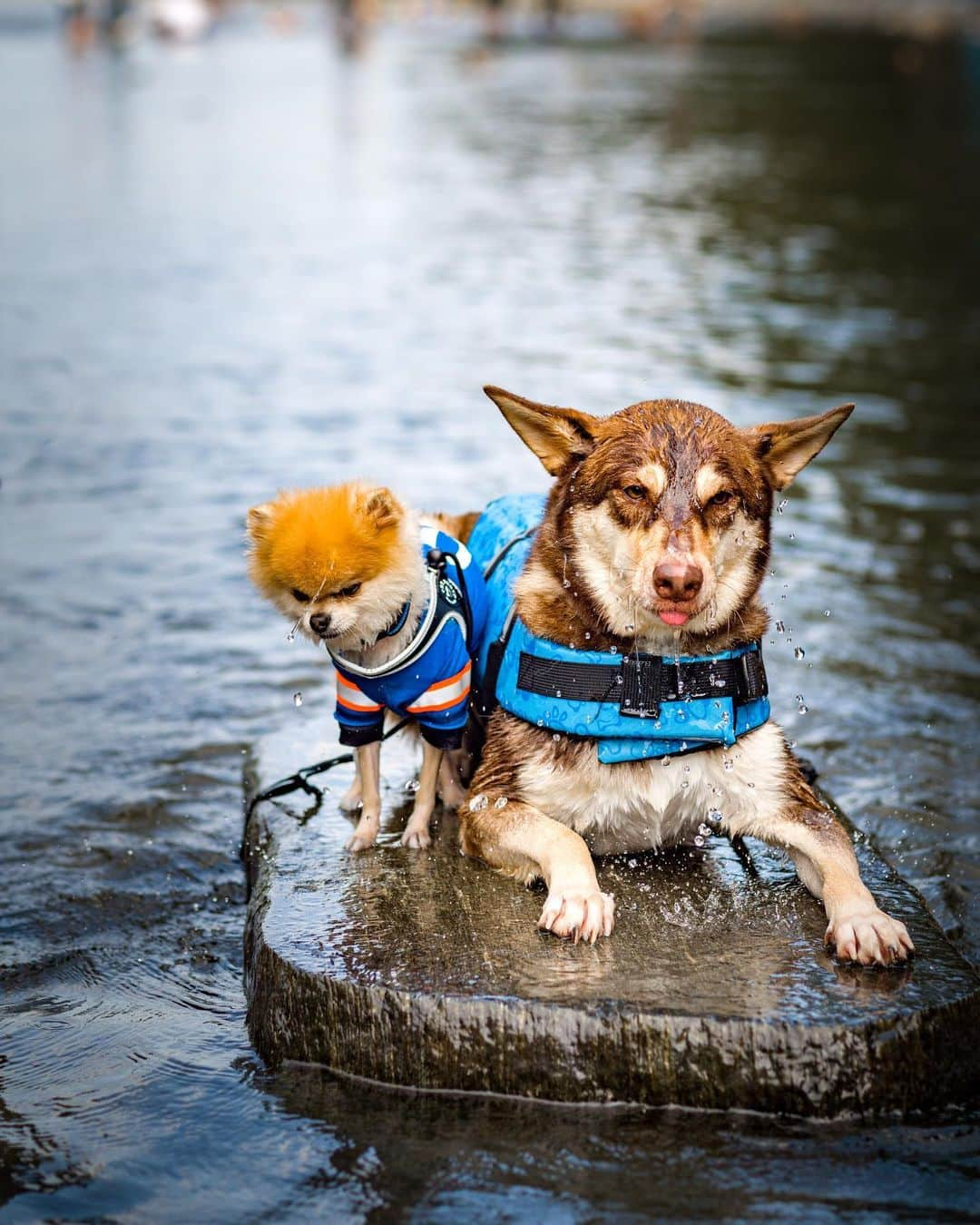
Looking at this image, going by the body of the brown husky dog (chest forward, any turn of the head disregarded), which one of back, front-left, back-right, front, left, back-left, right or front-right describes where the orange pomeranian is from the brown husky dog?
right

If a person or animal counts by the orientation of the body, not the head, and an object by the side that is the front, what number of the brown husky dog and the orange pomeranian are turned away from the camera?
0

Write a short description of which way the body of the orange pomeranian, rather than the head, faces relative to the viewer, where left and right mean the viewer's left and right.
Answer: facing the viewer and to the left of the viewer

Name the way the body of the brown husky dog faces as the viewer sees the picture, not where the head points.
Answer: toward the camera

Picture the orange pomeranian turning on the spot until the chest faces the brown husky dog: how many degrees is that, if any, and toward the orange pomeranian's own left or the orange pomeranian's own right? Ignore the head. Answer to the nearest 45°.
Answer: approximately 135° to the orange pomeranian's own left
